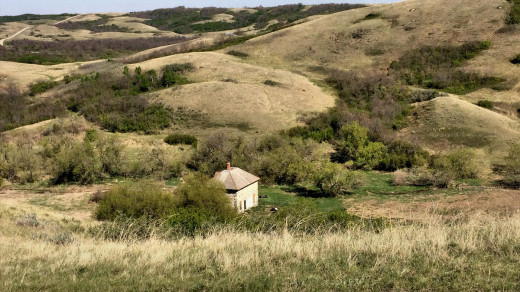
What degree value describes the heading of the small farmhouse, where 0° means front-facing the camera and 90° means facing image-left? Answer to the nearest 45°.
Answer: approximately 315°

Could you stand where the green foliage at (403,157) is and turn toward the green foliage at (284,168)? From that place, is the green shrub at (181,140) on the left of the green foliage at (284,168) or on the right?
right

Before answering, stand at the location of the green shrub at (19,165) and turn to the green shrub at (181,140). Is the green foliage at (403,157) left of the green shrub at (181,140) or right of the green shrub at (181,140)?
right

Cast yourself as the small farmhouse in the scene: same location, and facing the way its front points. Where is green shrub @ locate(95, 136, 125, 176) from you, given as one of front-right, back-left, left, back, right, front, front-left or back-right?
back

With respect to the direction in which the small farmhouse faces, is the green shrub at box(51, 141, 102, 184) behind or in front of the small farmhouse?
behind

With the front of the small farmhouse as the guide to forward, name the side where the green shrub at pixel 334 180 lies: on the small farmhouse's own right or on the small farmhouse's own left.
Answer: on the small farmhouse's own left

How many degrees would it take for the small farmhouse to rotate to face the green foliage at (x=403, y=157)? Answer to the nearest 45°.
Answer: approximately 90° to its left

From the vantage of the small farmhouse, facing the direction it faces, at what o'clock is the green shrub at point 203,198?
The green shrub is roughly at 2 o'clock from the small farmhouse.

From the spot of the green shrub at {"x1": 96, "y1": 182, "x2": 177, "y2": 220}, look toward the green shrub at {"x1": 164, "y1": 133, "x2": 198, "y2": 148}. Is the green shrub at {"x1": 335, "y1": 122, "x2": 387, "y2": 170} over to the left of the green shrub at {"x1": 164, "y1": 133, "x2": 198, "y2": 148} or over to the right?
right

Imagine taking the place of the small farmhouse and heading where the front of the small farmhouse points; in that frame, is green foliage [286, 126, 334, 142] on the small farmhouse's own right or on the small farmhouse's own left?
on the small farmhouse's own left

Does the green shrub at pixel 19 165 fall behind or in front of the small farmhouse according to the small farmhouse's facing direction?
behind

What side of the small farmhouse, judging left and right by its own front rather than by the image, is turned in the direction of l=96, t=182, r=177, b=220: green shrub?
right

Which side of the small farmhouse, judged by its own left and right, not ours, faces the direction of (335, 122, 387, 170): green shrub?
left
